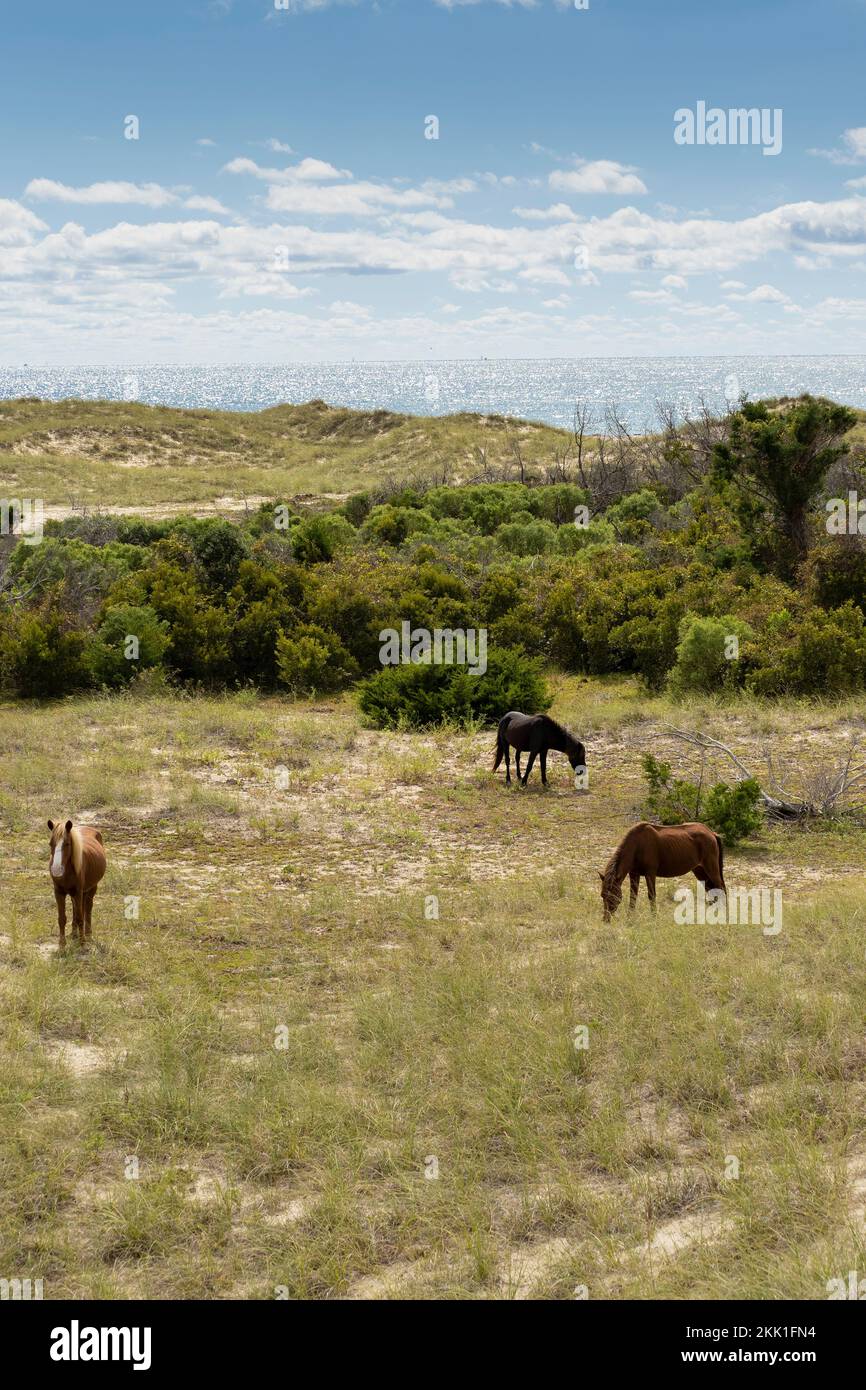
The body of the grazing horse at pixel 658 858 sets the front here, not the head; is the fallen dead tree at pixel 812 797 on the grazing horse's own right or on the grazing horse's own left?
on the grazing horse's own right

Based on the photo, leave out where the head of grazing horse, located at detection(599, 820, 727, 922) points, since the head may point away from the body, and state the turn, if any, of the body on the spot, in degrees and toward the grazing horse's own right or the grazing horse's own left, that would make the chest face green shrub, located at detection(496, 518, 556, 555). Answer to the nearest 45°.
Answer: approximately 90° to the grazing horse's own right

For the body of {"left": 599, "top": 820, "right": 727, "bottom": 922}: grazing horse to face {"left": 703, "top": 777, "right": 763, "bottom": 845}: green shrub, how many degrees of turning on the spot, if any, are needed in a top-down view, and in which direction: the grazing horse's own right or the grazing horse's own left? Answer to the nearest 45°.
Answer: approximately 90° to the grazing horse's own right

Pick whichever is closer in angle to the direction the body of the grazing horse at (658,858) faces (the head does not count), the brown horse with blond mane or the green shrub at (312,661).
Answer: the brown horse with blond mane

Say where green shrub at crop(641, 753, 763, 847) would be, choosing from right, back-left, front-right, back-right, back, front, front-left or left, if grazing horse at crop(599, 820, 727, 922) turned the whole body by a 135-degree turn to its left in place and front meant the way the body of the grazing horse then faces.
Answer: back-left

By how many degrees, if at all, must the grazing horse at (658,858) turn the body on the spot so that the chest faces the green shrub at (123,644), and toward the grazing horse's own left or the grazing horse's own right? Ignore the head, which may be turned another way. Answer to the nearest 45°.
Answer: approximately 45° to the grazing horse's own right

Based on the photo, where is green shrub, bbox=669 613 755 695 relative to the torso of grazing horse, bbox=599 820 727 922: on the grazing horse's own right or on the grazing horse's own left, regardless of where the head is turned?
on the grazing horse's own right

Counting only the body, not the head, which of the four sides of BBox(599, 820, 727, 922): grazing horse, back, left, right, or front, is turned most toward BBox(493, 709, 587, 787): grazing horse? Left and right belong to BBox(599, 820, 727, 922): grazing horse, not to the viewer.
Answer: right

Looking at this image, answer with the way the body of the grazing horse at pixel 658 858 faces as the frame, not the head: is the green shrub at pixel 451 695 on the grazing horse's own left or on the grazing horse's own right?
on the grazing horse's own right

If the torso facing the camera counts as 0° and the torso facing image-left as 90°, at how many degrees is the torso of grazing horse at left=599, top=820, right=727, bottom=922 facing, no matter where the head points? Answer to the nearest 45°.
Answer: approximately 90°
